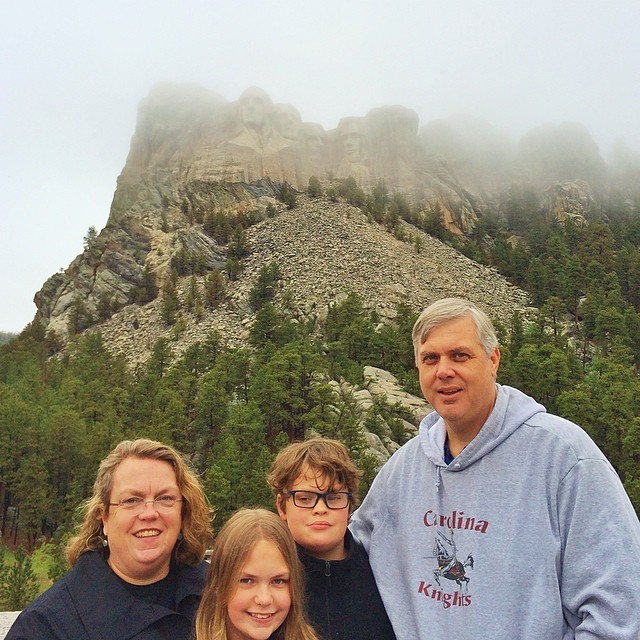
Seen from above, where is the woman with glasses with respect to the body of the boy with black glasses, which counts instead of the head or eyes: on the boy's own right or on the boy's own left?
on the boy's own right

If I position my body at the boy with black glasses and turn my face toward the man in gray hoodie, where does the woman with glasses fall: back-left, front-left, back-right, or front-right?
back-right

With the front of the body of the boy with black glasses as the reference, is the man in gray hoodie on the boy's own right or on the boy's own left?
on the boy's own left

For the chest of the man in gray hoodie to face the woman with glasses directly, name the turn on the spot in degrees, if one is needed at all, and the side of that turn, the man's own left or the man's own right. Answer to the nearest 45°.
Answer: approximately 45° to the man's own right

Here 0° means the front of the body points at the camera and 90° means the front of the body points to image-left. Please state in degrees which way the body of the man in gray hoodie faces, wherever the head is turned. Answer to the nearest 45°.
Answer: approximately 45°
